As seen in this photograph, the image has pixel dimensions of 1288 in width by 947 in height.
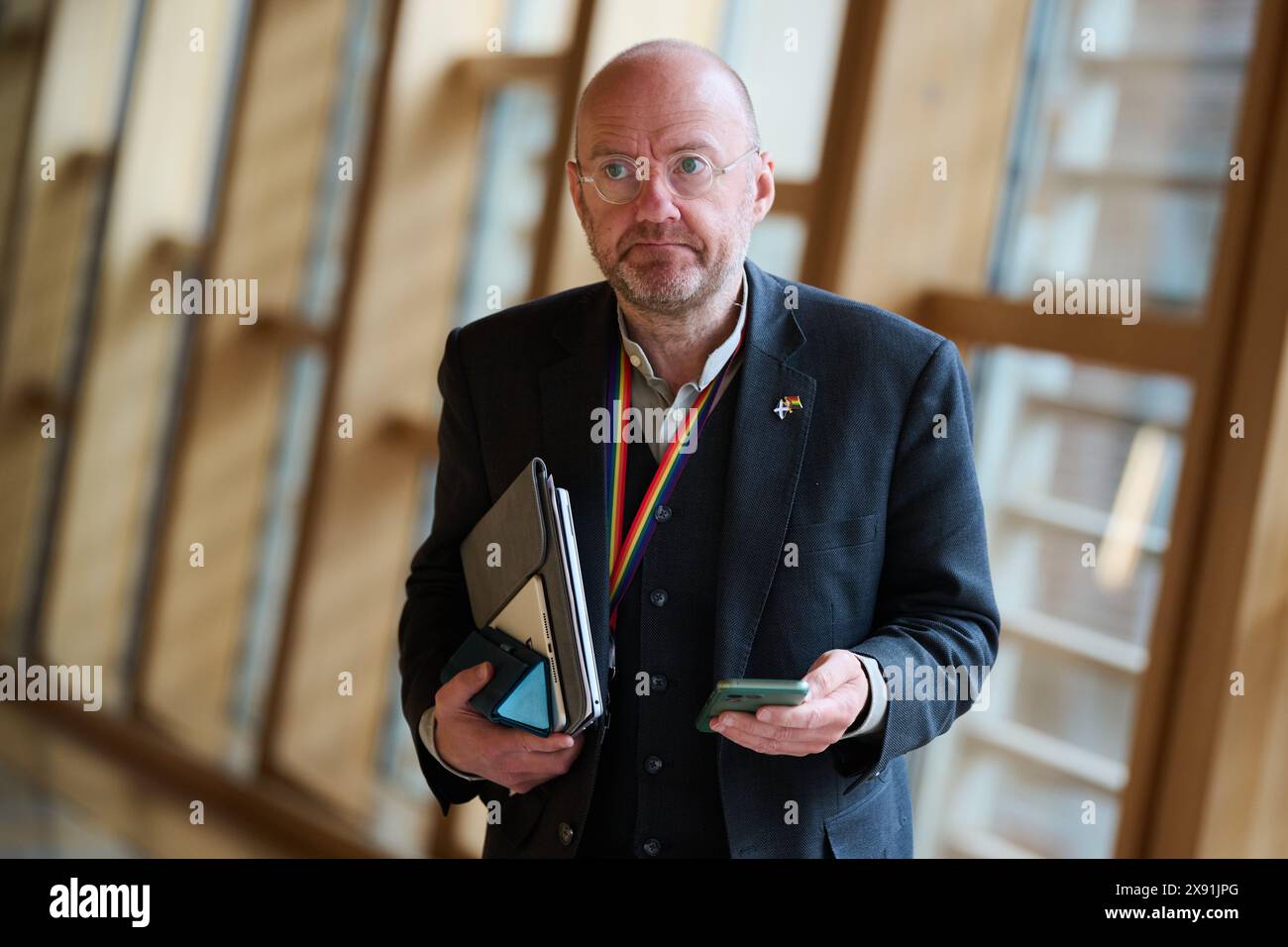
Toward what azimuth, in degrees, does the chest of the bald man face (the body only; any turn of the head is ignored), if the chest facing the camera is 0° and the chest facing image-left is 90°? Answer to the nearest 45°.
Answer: approximately 0°
